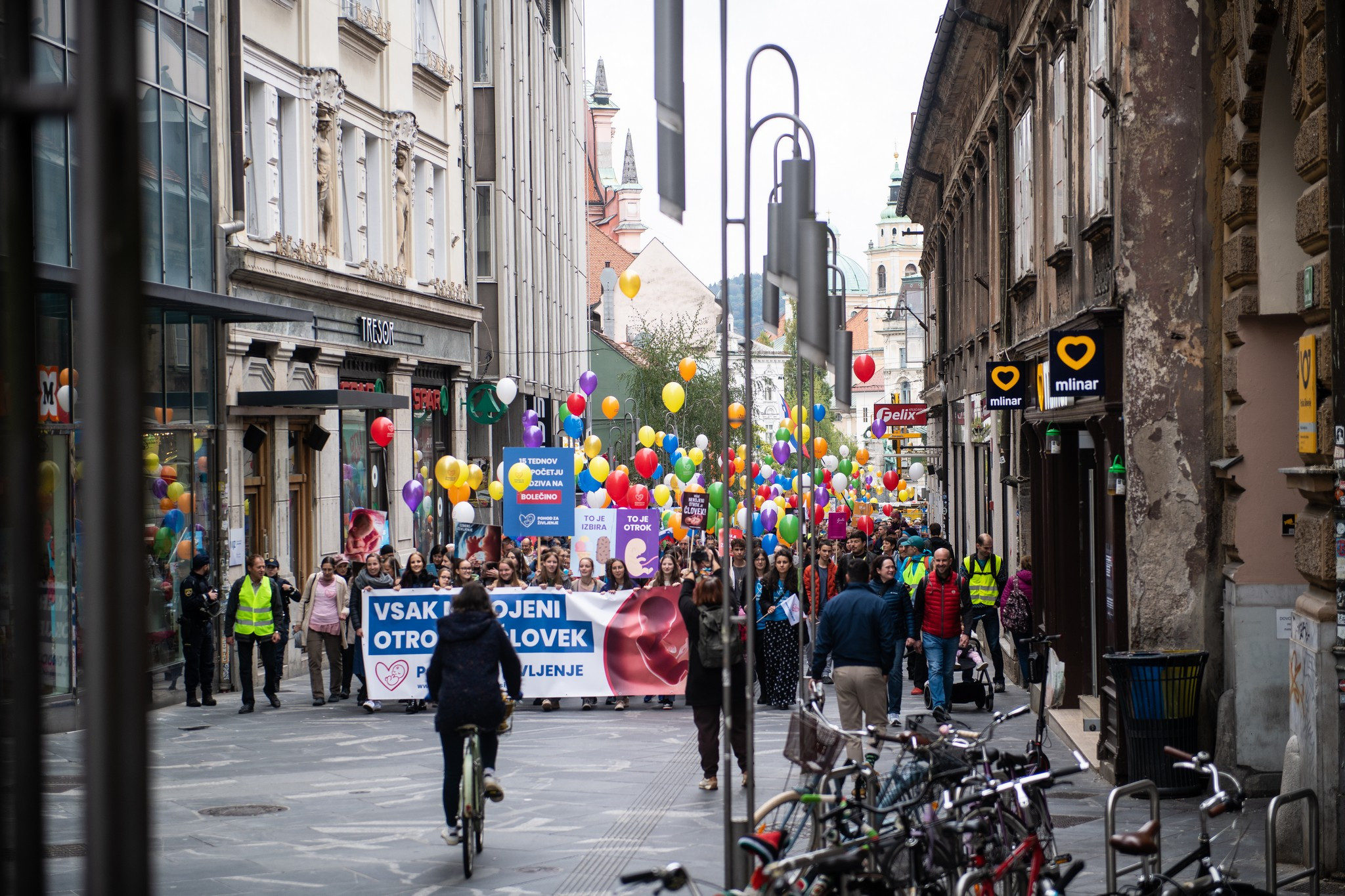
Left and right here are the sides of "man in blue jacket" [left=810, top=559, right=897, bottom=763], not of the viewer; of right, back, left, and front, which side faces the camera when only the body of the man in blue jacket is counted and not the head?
back

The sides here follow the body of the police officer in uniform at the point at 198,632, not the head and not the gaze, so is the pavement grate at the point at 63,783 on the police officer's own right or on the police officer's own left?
on the police officer's own right

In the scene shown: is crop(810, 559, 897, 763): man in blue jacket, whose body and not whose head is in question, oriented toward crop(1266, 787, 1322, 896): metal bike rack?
no

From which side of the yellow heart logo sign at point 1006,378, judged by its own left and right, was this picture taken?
front

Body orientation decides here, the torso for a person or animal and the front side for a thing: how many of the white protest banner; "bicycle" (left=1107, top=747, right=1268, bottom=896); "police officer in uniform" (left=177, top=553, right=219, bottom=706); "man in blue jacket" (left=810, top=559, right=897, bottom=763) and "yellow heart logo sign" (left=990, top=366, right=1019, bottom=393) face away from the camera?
1

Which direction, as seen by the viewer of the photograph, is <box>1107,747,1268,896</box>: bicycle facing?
facing to the right of the viewer

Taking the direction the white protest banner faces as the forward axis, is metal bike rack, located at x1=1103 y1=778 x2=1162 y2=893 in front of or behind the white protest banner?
in front

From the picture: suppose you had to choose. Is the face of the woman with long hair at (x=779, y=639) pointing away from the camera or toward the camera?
toward the camera

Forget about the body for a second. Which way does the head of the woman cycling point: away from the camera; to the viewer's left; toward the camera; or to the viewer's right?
away from the camera

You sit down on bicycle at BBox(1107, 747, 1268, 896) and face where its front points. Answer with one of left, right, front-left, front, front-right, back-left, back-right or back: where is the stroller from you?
left

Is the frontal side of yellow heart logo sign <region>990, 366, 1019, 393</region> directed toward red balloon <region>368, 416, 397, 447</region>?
no

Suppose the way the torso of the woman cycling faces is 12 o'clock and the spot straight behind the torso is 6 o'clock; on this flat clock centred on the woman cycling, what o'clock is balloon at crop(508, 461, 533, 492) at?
The balloon is roughly at 12 o'clock from the woman cycling.

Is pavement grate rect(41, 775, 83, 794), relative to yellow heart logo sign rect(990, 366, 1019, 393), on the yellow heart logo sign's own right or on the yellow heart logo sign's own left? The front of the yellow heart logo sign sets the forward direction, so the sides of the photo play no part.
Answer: on the yellow heart logo sign's own right

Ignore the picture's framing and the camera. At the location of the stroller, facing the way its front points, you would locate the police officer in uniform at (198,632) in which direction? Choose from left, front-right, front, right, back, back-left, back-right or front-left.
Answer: right

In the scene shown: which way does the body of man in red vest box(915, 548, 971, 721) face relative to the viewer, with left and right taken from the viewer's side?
facing the viewer

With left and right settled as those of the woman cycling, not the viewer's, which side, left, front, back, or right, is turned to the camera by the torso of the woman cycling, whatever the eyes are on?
back
